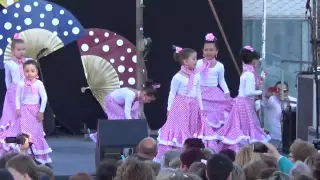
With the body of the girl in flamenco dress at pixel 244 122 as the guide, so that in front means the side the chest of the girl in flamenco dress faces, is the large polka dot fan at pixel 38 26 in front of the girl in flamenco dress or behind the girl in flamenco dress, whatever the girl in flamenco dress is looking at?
behind

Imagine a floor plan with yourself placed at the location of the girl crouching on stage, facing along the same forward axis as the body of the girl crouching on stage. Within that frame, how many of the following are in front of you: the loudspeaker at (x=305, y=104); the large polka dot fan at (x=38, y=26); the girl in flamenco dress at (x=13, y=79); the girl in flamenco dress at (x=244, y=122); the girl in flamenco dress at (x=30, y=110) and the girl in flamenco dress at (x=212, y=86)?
3

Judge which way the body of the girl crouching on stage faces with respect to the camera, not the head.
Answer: to the viewer's right

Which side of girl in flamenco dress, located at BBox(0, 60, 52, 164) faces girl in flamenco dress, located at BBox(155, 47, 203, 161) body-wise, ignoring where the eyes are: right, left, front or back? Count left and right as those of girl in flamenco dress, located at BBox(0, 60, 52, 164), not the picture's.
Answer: left

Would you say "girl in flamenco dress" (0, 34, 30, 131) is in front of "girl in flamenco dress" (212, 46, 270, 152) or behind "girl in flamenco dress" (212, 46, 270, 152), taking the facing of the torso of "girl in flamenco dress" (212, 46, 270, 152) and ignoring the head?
behind

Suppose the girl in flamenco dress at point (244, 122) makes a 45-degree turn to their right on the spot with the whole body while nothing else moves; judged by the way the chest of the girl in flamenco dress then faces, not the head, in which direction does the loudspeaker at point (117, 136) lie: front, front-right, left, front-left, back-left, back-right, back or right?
right
